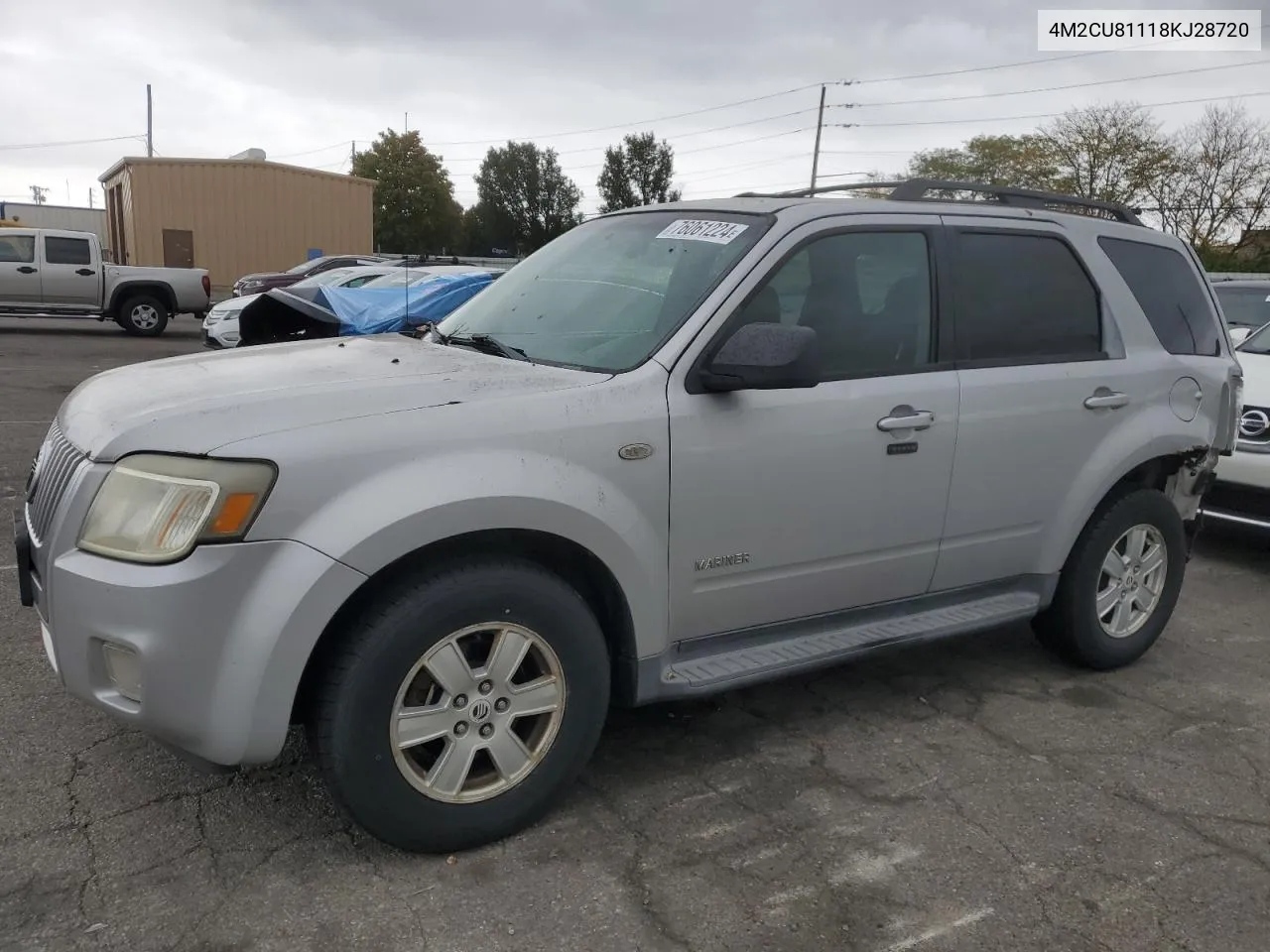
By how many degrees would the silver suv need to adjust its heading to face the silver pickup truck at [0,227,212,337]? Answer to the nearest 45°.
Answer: approximately 90° to its right

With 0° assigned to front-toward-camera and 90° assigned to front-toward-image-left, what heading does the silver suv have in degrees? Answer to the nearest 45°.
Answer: approximately 45°

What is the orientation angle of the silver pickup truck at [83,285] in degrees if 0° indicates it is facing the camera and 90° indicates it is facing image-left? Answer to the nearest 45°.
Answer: approximately 90°

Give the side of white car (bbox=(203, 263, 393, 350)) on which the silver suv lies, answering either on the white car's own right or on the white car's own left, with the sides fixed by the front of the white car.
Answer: on the white car's own left

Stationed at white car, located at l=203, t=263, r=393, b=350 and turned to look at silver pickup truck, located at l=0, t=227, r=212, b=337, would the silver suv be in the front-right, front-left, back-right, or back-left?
back-left

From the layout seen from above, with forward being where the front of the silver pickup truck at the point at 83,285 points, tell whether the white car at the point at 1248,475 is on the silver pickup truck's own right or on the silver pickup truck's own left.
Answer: on the silver pickup truck's own left

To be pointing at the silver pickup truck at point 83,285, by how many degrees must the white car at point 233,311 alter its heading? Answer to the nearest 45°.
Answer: approximately 90° to its right

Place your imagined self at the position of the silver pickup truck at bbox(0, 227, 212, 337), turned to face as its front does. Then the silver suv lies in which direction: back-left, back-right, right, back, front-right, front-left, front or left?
left

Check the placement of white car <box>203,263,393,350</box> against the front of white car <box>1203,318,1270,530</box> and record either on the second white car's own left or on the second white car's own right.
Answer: on the second white car's own right
